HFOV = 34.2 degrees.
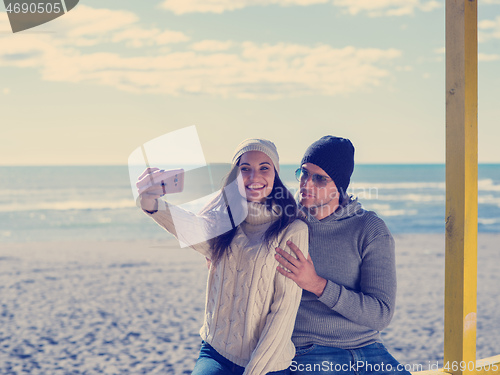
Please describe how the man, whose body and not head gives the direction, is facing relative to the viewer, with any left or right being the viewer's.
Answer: facing the viewer and to the left of the viewer

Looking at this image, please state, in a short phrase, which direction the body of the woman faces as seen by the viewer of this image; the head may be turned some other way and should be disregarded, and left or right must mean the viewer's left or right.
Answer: facing the viewer

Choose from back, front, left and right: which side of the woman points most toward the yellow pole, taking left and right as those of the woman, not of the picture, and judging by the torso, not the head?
left

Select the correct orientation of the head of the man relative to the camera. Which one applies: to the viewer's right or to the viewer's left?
to the viewer's left

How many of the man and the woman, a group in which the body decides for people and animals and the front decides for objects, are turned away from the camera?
0
